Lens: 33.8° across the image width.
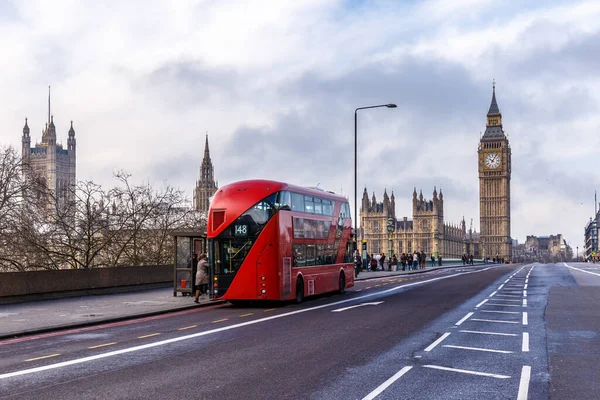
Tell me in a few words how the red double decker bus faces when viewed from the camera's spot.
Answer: facing away from the viewer and to the right of the viewer

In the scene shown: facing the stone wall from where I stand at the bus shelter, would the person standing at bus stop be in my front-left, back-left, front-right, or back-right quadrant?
back-left

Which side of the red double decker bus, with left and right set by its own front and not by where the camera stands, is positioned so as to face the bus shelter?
left
